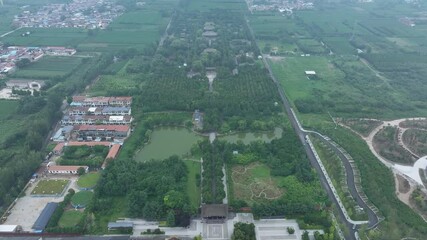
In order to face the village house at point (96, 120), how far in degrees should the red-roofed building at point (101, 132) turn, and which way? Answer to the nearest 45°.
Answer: approximately 180°

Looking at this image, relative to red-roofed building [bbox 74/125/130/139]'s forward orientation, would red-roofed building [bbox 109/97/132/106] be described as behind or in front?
behind

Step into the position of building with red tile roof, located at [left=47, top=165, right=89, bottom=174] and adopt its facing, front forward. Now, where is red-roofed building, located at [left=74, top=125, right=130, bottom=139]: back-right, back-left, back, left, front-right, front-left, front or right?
back-left

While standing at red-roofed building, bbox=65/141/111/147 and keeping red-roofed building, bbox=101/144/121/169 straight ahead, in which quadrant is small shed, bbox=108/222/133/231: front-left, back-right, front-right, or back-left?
front-right

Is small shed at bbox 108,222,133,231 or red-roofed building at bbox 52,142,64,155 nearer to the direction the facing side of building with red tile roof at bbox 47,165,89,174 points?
the small shed

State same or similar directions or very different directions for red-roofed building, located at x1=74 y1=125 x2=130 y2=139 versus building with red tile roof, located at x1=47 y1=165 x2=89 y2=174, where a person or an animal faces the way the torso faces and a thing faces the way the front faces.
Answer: same or similar directions

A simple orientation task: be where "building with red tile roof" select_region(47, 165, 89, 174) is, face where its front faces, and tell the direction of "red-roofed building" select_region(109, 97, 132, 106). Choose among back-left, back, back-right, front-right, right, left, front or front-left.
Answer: back-left

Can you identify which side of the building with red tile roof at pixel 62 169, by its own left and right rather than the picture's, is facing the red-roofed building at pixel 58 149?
back

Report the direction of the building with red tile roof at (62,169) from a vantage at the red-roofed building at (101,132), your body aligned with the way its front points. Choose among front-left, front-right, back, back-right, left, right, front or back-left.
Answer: front-right

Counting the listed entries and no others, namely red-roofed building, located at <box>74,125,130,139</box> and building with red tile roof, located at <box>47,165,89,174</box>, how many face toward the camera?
2

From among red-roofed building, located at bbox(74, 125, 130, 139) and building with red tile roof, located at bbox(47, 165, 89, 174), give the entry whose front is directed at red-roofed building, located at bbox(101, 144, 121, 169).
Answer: red-roofed building, located at bbox(74, 125, 130, 139)

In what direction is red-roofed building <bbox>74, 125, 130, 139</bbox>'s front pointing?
toward the camera

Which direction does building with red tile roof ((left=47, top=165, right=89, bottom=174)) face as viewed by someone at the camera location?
facing the viewer

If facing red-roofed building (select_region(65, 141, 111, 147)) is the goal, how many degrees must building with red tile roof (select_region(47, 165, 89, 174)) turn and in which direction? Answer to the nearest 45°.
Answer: approximately 135° to its left

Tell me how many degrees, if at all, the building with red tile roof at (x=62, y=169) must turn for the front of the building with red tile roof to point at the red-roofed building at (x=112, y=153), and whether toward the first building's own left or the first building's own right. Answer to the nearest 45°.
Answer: approximately 90° to the first building's own left

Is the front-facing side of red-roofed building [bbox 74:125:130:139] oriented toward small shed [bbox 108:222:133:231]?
yes

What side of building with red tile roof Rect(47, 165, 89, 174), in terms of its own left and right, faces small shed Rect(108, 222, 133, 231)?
front
